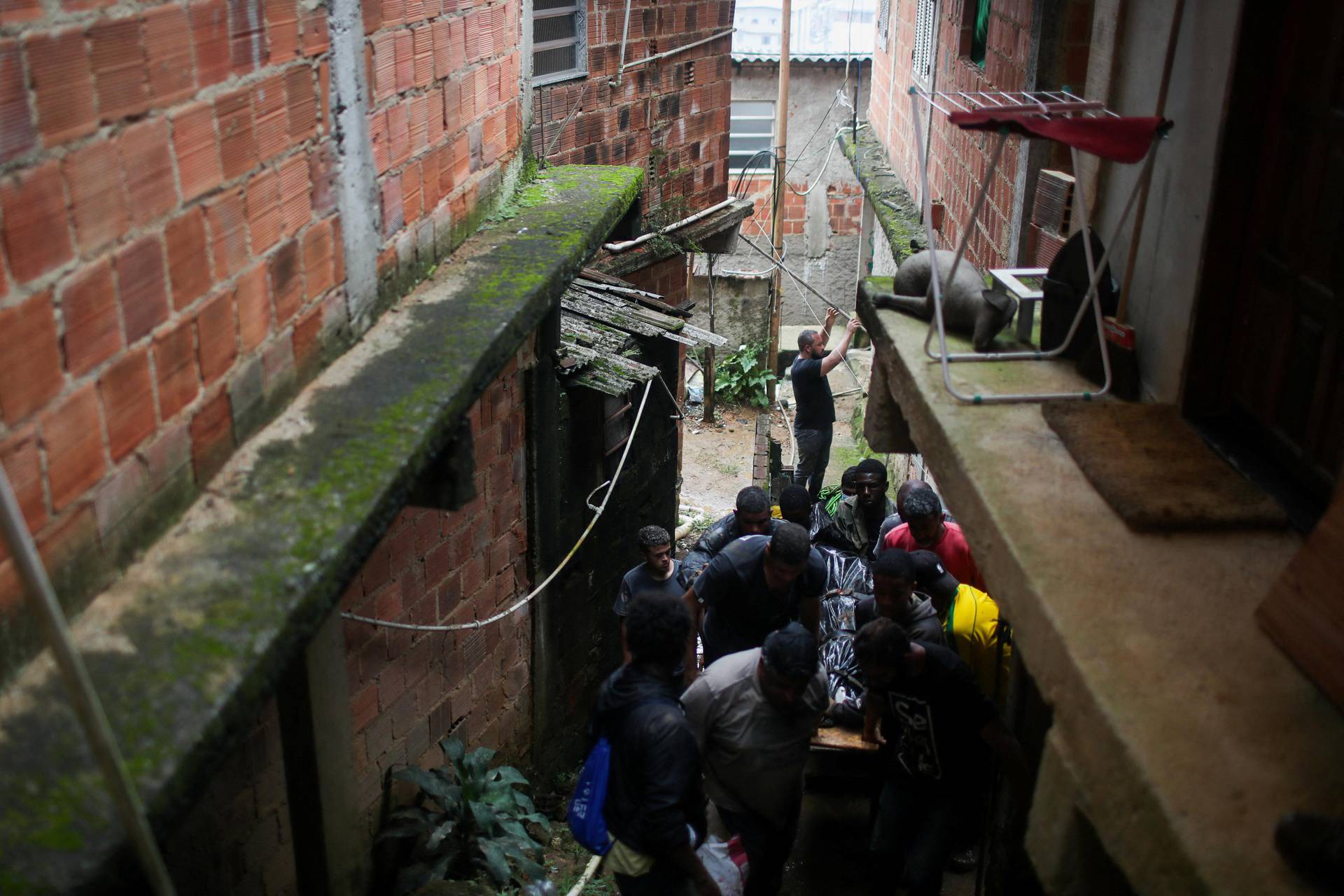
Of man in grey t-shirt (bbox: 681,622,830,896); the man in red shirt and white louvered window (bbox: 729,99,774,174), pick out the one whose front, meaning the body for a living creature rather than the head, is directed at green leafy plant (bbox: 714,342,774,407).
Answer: the white louvered window

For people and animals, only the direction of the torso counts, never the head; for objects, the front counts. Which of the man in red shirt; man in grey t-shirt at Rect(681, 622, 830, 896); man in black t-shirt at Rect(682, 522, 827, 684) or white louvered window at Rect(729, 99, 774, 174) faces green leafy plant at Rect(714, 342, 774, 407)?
the white louvered window

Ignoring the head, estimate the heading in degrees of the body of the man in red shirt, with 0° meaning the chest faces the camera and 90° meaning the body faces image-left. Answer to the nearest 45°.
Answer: approximately 0°

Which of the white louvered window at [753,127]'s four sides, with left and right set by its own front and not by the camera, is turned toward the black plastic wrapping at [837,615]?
front

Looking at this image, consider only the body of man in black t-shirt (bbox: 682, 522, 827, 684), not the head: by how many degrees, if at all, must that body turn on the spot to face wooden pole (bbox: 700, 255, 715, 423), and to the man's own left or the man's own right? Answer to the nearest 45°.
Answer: approximately 135° to the man's own left

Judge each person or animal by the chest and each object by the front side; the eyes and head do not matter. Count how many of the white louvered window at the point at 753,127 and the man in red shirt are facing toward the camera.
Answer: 2

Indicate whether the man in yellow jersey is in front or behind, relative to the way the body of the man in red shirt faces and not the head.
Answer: in front

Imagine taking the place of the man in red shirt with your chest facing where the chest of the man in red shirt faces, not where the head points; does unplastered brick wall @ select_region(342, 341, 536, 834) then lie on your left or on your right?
on your right

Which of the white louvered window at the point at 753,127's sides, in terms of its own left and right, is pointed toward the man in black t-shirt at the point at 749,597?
front

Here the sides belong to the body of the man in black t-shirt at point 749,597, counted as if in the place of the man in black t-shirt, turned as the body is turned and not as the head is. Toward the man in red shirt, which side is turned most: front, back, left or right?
left

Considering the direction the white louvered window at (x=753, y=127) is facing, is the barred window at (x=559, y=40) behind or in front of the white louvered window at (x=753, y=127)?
in front

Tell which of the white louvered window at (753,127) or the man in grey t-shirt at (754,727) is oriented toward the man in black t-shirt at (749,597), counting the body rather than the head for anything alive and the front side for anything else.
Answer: the white louvered window

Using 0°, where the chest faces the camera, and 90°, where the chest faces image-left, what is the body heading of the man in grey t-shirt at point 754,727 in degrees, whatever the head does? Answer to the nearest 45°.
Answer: approximately 315°

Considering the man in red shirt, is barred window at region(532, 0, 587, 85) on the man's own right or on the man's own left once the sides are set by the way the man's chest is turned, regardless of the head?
on the man's own right
